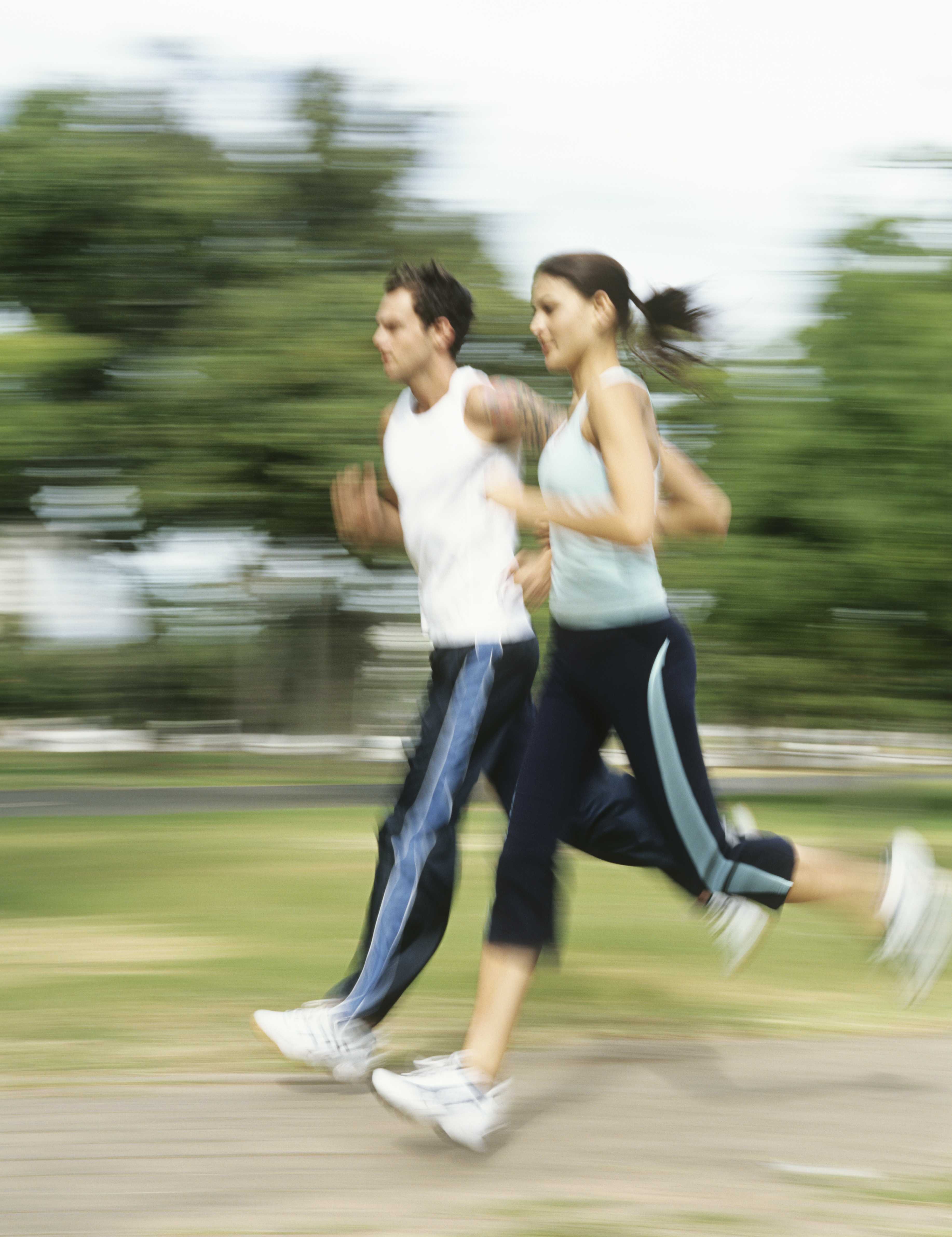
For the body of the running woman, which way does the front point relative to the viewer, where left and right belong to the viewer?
facing to the left of the viewer

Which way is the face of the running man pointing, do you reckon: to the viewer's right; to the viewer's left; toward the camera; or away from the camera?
to the viewer's left
